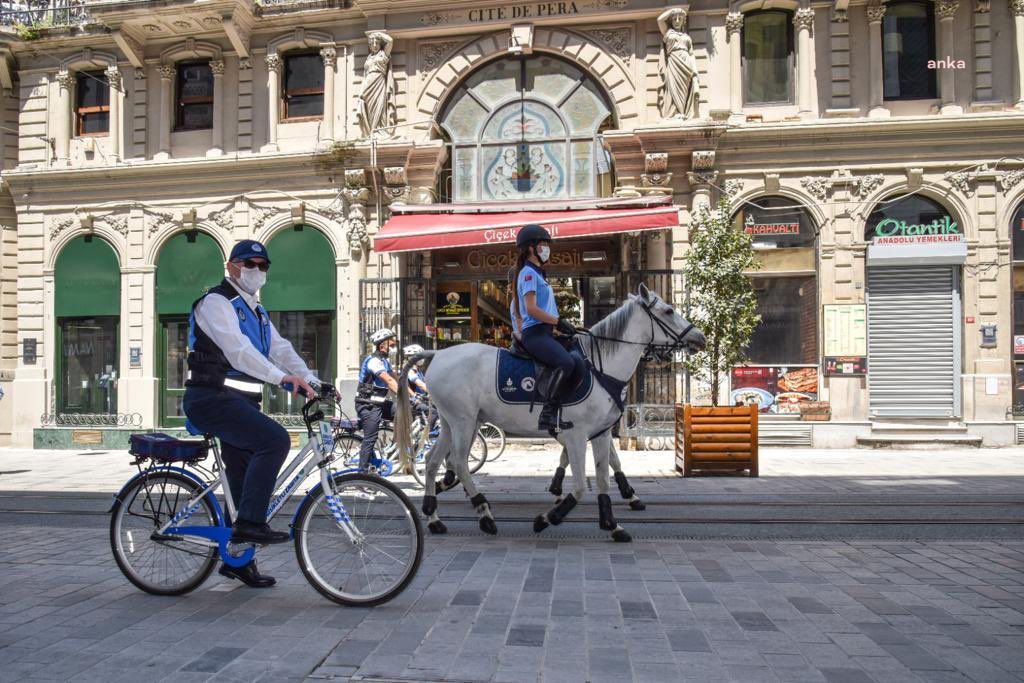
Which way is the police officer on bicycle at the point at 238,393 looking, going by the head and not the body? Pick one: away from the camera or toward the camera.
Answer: toward the camera

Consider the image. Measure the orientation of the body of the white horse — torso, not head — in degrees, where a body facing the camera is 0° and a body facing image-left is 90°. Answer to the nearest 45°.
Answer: approximately 270°

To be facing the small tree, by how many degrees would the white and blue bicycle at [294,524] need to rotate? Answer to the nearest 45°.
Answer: approximately 45° to its left

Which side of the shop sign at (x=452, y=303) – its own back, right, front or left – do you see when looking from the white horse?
front

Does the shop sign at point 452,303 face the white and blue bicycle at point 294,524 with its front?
yes

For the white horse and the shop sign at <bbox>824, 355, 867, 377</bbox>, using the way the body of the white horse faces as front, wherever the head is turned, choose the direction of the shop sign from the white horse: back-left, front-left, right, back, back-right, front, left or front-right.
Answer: front-left

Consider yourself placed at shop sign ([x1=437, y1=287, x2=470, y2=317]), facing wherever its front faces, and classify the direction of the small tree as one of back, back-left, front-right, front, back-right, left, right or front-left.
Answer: front-left

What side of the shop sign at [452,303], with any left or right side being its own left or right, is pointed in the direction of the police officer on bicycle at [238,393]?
front

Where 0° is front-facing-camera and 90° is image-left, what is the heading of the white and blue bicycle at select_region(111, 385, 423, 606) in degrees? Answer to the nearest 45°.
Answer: approximately 270°

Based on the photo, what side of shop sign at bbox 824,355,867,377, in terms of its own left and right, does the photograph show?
front

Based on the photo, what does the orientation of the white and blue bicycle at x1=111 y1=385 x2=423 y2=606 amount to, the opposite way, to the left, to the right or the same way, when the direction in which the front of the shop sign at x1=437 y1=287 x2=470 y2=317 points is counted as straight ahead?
to the left

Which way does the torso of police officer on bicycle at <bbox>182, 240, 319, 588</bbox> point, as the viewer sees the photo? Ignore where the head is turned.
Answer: to the viewer's right

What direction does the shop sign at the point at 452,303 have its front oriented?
toward the camera

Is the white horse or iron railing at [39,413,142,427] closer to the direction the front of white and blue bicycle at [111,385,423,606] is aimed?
the white horse

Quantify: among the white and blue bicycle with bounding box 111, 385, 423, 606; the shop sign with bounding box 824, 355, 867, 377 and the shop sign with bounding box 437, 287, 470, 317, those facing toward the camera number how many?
2

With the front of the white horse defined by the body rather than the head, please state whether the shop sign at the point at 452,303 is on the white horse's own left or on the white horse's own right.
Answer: on the white horse's own left
